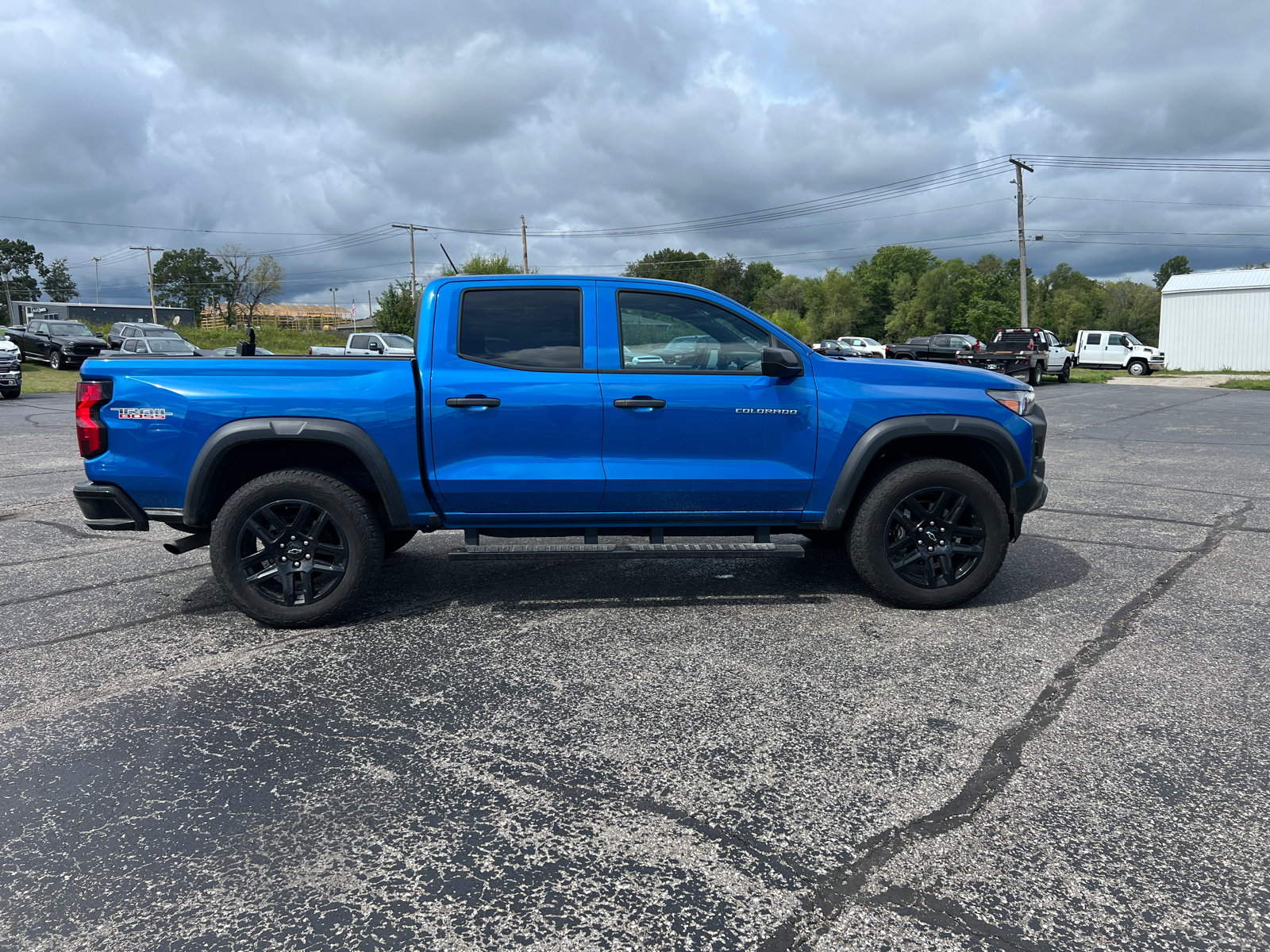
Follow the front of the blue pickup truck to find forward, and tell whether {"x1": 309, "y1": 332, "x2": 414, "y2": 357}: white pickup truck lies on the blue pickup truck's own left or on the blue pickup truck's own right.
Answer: on the blue pickup truck's own left

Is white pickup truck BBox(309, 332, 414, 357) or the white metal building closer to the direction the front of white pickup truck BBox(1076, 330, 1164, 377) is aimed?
the white metal building

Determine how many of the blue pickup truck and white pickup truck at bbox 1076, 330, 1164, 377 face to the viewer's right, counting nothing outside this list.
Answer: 2

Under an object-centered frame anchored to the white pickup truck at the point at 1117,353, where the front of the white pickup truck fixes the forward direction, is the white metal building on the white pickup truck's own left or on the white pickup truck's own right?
on the white pickup truck's own left

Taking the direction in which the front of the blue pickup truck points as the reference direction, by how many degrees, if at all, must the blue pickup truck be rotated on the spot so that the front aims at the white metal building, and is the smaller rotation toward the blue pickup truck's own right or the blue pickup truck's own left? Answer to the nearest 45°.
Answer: approximately 45° to the blue pickup truck's own left

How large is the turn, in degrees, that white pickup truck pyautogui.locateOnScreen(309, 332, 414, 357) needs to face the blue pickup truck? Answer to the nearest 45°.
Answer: approximately 45° to its right

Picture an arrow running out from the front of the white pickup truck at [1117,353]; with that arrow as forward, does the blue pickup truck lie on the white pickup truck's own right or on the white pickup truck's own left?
on the white pickup truck's own right

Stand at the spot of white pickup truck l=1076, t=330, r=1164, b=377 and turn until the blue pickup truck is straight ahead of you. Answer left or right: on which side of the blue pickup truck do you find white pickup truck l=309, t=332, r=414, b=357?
right

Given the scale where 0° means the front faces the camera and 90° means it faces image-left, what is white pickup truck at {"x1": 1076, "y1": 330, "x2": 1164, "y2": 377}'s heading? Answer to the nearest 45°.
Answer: approximately 270°

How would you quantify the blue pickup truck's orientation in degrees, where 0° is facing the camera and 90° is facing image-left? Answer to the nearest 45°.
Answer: approximately 270°

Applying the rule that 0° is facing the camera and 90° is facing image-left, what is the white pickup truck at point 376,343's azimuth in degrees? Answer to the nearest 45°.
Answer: approximately 315°

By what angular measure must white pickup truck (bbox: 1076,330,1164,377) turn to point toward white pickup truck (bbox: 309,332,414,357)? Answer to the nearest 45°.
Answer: approximately 135° to its right
